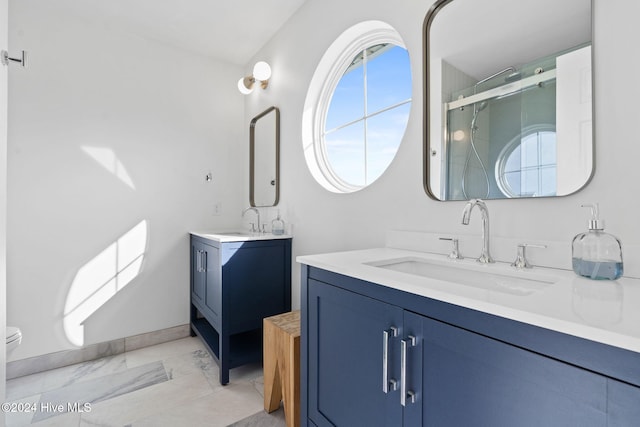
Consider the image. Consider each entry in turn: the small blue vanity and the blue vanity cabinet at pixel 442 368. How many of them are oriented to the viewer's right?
0

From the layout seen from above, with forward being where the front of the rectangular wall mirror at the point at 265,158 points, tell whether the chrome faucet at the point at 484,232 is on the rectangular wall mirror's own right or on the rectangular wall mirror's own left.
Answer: on the rectangular wall mirror's own left

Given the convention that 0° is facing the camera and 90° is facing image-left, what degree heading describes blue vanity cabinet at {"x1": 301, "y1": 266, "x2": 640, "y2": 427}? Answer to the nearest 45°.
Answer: approximately 45°

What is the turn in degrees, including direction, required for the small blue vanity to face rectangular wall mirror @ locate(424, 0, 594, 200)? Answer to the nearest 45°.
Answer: approximately 90° to its left

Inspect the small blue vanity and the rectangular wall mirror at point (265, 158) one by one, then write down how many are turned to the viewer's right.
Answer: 0

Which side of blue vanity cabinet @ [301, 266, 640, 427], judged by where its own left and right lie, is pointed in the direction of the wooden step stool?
right

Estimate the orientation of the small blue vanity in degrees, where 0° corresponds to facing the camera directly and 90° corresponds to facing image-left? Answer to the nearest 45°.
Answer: approximately 45°
